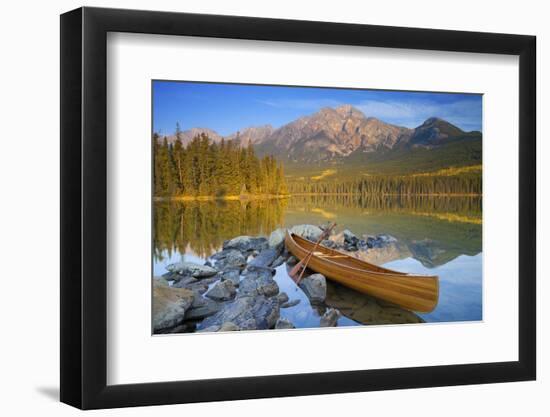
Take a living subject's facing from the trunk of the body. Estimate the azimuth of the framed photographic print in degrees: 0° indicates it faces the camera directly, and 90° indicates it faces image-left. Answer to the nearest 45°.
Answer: approximately 315°
